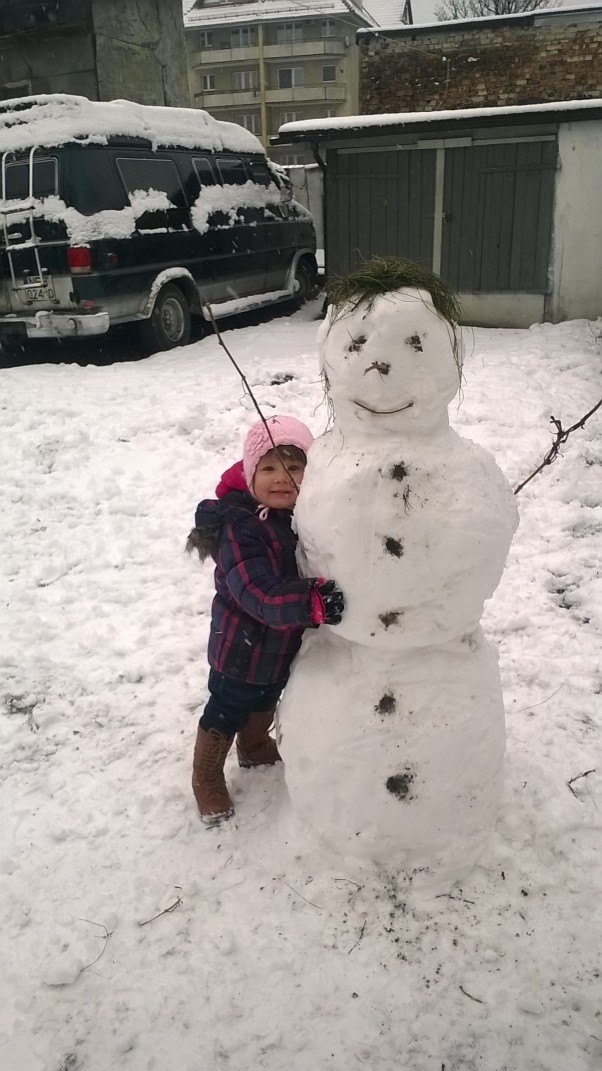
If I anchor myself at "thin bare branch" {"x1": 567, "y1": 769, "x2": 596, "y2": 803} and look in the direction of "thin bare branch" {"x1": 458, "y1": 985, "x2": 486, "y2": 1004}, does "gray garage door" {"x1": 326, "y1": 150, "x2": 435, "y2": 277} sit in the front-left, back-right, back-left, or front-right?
back-right

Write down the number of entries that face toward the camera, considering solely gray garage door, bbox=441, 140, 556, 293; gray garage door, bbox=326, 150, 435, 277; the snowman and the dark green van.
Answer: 3

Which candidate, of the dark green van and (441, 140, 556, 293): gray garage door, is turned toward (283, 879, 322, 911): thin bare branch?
the gray garage door

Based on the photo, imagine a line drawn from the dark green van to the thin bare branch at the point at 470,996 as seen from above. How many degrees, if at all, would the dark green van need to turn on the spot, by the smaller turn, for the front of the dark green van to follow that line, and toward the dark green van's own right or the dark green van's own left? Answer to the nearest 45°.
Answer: approximately 135° to the dark green van's own right

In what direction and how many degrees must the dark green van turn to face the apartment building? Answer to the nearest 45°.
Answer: approximately 45° to its left

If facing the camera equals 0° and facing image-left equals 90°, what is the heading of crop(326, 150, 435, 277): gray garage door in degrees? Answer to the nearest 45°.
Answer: approximately 0°

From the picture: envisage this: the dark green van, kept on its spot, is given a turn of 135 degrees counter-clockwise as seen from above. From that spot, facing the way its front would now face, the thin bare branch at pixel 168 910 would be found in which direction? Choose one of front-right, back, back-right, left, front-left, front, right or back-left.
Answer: left

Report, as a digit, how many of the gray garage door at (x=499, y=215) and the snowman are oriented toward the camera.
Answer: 2

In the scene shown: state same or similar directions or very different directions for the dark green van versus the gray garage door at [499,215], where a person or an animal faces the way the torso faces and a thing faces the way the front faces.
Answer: very different directions

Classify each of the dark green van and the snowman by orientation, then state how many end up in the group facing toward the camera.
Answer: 1

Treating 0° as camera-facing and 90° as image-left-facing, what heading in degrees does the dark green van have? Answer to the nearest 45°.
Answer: approximately 225°
